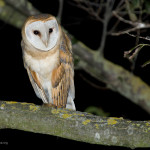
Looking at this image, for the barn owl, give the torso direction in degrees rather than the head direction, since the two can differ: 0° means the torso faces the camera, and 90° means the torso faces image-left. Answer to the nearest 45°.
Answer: approximately 45°
